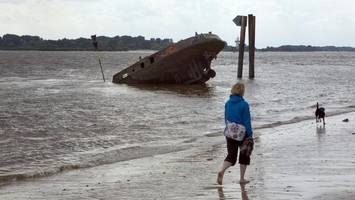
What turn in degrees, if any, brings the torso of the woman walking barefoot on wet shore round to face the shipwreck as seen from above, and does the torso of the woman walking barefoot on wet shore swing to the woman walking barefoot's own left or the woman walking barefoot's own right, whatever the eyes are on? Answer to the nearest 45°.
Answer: approximately 45° to the woman walking barefoot's own left

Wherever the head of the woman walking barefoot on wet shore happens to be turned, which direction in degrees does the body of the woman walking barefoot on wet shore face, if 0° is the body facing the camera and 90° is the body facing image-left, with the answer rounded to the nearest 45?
approximately 225°
